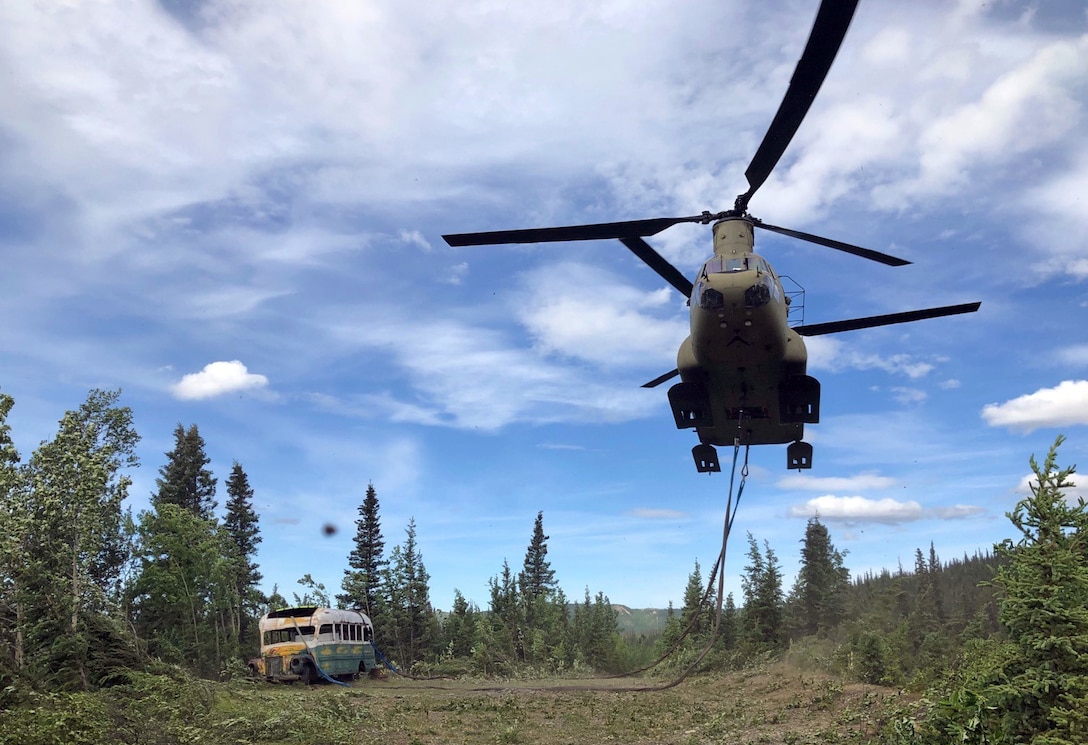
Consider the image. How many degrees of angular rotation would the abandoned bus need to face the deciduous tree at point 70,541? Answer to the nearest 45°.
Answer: approximately 45° to its right

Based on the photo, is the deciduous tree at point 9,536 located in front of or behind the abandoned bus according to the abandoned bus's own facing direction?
in front

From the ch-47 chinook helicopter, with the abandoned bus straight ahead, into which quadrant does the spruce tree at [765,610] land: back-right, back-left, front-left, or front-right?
front-right

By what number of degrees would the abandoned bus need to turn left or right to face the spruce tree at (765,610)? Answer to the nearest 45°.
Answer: approximately 180°

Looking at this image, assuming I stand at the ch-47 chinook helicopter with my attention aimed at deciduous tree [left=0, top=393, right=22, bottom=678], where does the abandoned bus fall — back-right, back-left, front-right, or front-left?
front-right

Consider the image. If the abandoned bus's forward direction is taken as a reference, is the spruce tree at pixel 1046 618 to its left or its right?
on its left

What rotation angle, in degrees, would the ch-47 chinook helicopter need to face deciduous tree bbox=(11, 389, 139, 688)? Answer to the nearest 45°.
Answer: approximately 135° to its right

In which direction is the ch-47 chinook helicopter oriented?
toward the camera

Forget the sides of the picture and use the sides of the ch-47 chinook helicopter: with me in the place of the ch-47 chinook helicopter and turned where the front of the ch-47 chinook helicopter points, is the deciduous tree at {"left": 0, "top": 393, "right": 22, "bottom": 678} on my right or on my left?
on my right

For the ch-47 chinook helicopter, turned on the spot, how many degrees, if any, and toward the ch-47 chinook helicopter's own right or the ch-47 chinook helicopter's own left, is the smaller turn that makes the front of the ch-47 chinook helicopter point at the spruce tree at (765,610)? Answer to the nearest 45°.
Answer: approximately 180°

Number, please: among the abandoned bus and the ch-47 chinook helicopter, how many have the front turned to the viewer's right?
0

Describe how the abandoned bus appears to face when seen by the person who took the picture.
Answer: facing the viewer and to the left of the viewer
